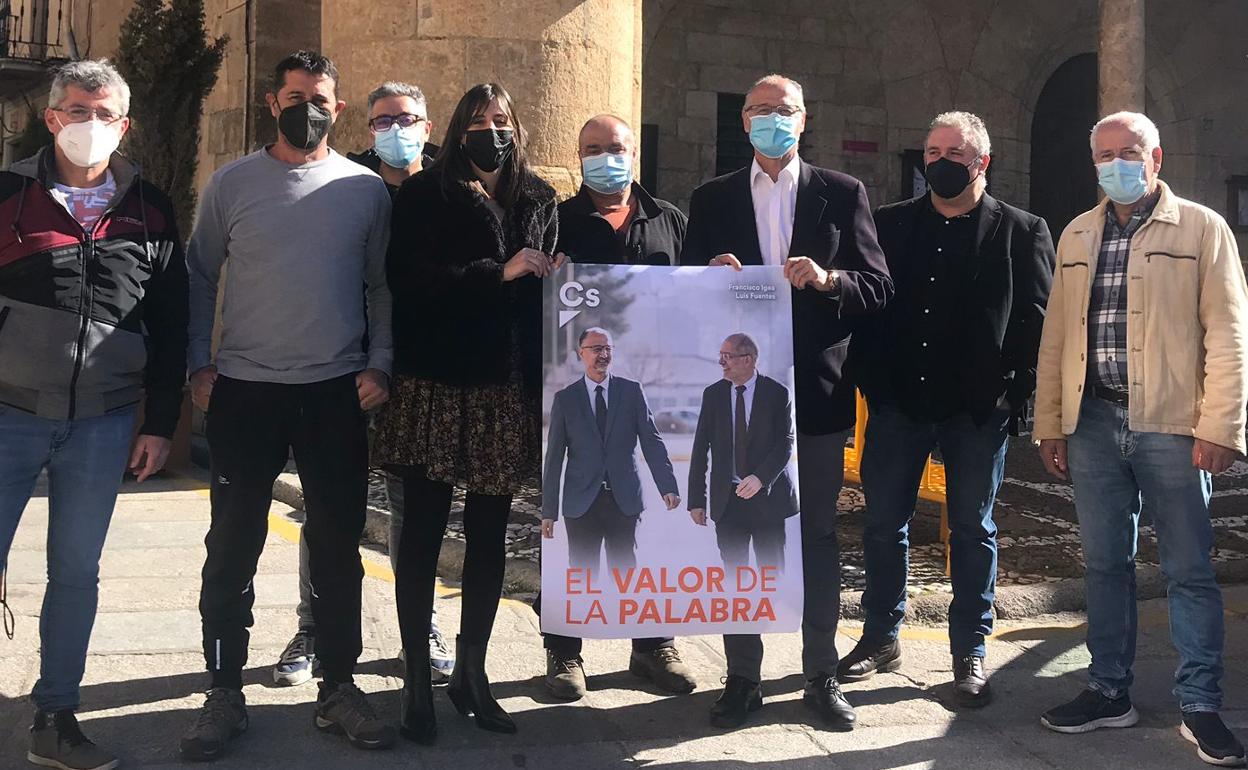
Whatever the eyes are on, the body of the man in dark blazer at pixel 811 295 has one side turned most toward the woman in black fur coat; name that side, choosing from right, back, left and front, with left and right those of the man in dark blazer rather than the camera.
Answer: right

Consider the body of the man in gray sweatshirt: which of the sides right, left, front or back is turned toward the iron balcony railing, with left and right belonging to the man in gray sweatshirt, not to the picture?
back

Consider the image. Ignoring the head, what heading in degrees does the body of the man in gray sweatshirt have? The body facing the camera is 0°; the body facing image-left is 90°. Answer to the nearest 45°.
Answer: approximately 0°

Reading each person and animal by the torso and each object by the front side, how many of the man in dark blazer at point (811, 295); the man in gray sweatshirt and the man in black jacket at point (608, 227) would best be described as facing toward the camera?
3

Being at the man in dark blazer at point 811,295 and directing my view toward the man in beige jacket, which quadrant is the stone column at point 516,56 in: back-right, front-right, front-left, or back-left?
back-left

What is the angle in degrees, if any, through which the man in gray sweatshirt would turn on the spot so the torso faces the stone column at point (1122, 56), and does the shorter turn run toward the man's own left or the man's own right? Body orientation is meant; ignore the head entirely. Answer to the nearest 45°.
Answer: approximately 135° to the man's own left

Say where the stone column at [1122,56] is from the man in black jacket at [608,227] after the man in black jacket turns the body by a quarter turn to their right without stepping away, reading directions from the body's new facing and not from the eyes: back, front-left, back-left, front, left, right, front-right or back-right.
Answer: back-right

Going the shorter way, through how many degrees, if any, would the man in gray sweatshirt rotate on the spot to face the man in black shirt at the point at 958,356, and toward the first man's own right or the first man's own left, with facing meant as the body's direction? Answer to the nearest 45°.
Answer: approximately 90° to the first man's own left

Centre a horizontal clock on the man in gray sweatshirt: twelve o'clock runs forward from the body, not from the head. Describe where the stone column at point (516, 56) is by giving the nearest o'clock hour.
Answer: The stone column is roughly at 7 o'clock from the man in gray sweatshirt.
